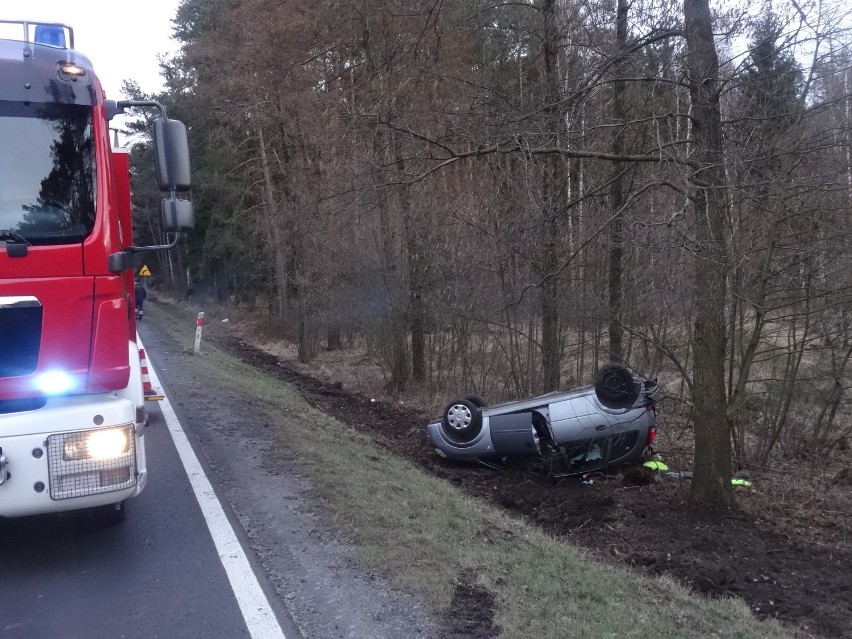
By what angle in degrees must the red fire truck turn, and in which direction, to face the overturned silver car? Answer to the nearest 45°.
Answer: approximately 135° to its left

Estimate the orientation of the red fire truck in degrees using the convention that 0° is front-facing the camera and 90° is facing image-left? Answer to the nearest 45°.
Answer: approximately 0°
